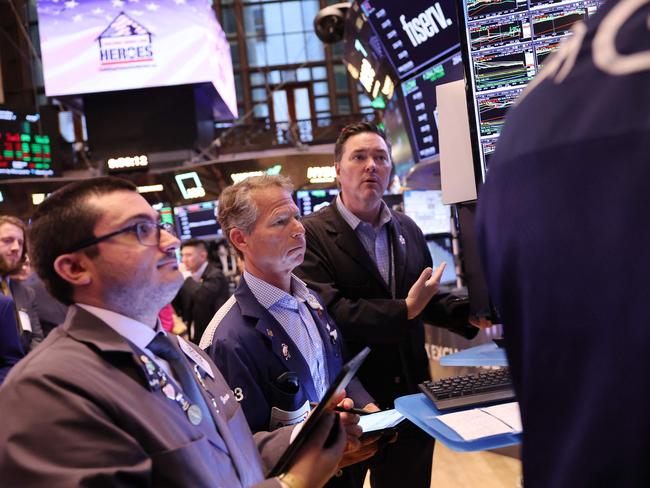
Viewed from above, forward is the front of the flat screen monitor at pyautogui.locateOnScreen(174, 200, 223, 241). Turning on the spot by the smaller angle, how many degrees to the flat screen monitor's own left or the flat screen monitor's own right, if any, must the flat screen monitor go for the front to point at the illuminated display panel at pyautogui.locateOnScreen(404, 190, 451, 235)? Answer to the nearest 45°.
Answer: approximately 45° to the flat screen monitor's own left

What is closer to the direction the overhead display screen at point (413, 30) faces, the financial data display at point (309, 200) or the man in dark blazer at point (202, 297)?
the man in dark blazer

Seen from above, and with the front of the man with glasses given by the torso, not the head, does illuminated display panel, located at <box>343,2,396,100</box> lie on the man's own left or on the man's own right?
on the man's own left

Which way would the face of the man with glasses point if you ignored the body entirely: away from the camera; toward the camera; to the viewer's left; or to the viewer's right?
to the viewer's right

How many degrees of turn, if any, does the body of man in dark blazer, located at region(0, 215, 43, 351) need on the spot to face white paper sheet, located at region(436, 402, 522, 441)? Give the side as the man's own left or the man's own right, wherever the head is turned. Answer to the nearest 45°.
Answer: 0° — they already face it
